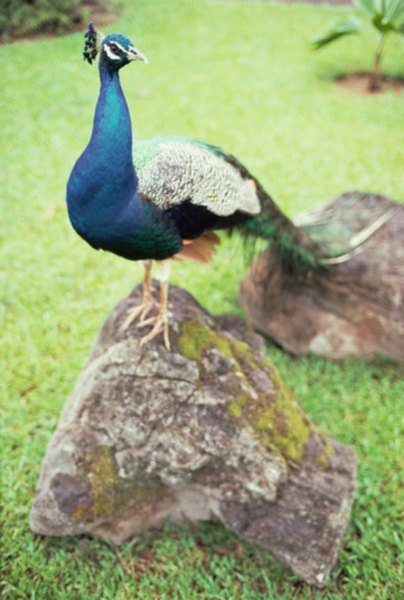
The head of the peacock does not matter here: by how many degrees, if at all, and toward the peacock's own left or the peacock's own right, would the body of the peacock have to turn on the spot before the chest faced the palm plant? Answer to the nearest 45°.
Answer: approximately 180°

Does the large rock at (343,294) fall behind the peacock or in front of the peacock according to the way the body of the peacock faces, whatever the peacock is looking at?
behind

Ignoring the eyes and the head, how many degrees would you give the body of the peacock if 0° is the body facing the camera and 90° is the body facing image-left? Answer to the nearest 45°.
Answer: approximately 45°

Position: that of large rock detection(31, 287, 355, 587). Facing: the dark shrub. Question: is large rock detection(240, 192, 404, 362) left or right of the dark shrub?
right

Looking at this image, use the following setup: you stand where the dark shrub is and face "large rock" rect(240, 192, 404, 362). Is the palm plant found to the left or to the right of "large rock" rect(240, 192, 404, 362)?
left
